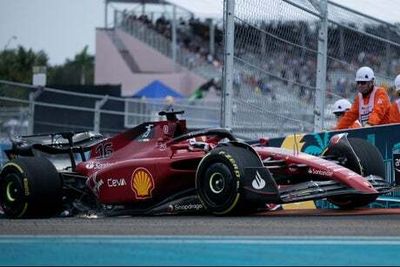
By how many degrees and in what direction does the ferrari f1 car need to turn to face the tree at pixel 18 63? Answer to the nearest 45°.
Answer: approximately 135° to its left

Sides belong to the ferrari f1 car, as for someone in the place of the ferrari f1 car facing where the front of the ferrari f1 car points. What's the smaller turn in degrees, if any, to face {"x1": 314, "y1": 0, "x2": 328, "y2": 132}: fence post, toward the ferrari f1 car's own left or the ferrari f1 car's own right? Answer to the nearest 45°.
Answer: approximately 90° to the ferrari f1 car's own left

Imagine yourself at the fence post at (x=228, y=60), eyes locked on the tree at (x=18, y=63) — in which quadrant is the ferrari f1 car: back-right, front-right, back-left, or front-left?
back-left

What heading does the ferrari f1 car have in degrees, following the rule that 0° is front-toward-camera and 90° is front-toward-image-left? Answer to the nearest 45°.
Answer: approximately 315°

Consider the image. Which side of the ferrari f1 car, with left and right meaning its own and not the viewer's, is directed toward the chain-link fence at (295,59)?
left

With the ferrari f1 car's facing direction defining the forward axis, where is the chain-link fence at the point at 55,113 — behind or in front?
behind
